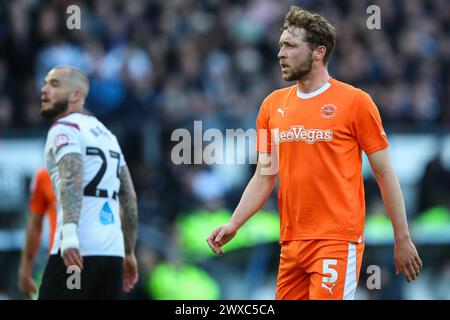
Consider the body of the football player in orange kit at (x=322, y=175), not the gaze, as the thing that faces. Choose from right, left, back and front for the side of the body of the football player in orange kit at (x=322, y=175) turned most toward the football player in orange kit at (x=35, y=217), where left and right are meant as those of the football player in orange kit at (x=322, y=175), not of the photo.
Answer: right
